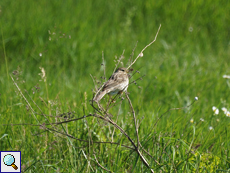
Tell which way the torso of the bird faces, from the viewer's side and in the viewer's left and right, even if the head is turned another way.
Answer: facing to the right of the viewer
